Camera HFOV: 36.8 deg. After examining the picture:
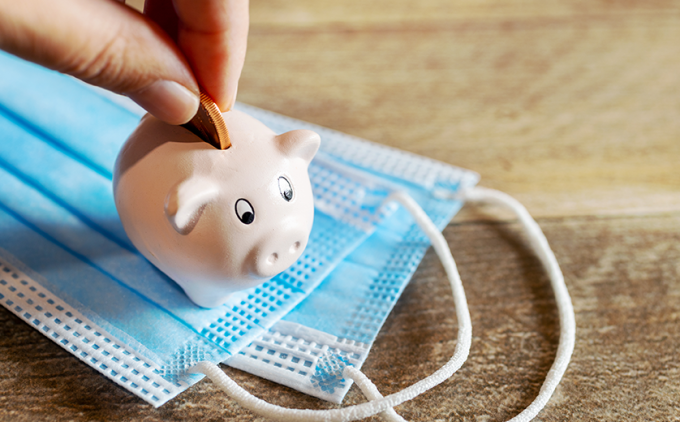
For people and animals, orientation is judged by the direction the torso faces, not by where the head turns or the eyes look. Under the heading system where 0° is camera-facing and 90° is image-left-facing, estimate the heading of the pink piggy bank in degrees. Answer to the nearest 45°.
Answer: approximately 315°
